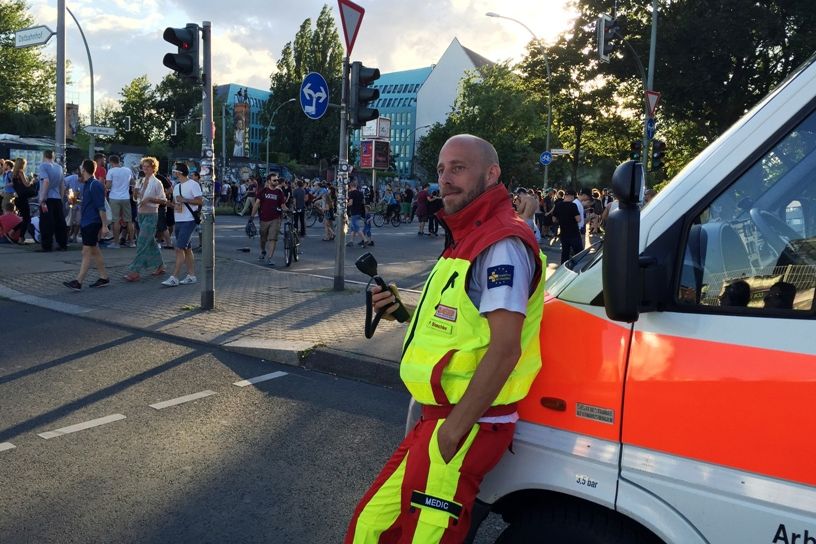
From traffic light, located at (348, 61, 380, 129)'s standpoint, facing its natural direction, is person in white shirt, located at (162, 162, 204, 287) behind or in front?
behind

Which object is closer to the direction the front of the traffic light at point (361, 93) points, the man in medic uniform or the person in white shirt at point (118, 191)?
the man in medic uniform

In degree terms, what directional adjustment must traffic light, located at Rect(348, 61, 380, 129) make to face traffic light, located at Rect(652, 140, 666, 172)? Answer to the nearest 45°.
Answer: approximately 45° to its left

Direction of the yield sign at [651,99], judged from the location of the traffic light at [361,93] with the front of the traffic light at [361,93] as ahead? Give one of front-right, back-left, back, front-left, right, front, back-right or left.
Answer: front-left

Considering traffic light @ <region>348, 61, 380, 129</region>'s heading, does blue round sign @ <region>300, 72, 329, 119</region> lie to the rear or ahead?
to the rear

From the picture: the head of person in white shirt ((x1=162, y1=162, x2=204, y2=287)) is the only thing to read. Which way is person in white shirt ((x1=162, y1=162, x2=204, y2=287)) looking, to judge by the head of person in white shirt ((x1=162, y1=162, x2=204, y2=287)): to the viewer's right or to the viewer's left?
to the viewer's left

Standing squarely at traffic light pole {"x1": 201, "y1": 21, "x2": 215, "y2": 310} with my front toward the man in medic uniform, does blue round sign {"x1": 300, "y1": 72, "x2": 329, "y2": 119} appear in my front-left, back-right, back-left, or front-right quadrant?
back-left
